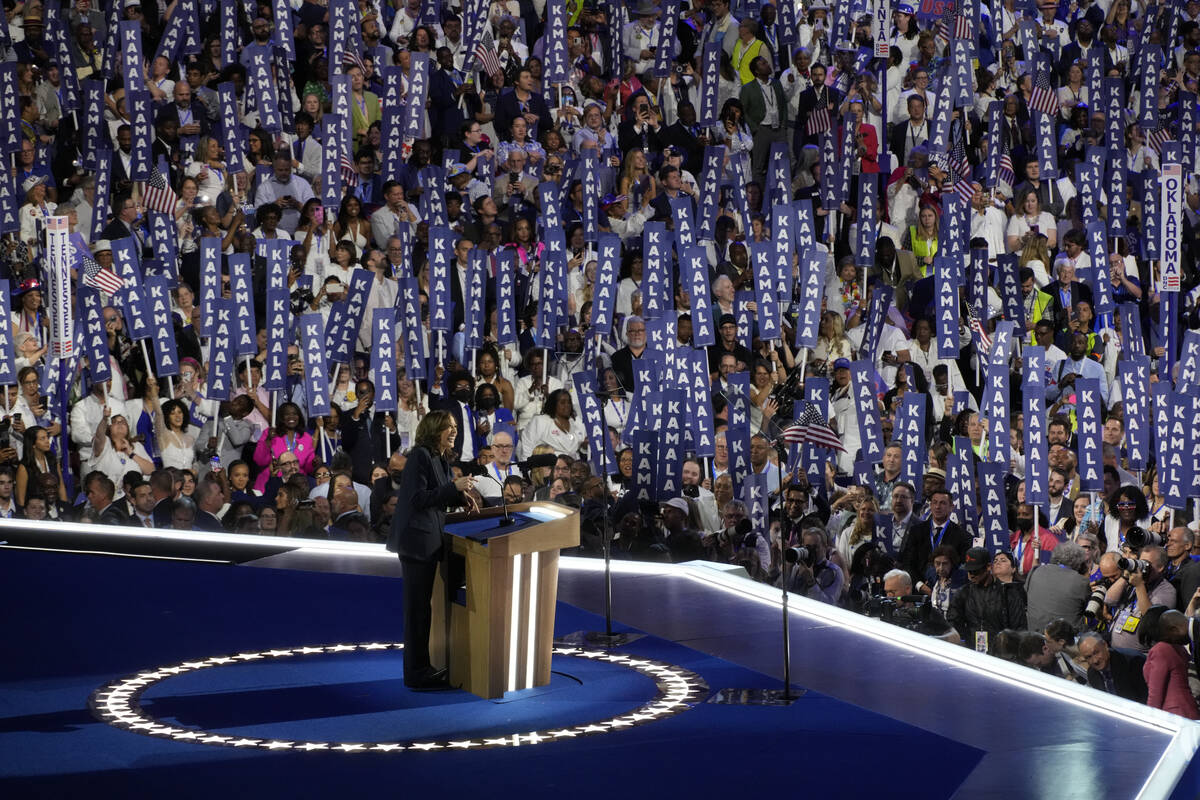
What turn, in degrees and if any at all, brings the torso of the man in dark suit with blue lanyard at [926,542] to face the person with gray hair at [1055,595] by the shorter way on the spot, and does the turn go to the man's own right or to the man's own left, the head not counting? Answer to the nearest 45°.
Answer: approximately 90° to the man's own left

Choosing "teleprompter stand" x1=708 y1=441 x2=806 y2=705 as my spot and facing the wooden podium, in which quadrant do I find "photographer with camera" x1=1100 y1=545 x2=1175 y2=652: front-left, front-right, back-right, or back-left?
back-right

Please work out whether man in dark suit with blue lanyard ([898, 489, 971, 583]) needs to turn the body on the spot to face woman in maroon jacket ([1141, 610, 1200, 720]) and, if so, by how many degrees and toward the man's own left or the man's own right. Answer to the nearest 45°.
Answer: approximately 90° to the man's own left

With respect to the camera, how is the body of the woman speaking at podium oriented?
to the viewer's right

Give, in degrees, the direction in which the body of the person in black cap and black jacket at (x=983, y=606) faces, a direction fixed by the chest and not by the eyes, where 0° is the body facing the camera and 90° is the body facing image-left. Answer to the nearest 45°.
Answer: approximately 45°

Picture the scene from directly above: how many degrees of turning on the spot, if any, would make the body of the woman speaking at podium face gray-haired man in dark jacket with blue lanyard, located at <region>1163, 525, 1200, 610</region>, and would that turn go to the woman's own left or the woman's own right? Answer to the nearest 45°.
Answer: approximately 45° to the woman's own left

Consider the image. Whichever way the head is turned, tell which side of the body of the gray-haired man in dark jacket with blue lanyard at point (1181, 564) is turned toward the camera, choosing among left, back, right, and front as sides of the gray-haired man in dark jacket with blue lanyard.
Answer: left

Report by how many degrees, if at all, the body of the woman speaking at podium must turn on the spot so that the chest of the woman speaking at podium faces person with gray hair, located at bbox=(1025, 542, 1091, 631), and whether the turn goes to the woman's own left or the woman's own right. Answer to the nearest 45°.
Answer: approximately 45° to the woman's own left

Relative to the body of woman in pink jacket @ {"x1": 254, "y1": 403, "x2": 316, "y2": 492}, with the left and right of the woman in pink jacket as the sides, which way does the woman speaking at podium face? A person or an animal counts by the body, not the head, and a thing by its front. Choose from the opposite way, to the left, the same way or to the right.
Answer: to the left

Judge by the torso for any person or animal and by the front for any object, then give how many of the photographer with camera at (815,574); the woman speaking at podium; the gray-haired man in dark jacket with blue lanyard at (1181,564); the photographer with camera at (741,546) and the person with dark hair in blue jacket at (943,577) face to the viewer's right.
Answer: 1

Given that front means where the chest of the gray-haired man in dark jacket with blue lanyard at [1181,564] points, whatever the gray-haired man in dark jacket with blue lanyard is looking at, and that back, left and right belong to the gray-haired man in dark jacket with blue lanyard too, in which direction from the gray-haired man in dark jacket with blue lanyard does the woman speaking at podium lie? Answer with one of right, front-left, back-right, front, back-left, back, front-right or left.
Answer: front-left

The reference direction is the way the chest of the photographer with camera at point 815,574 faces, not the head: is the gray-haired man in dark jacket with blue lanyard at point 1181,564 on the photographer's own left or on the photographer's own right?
on the photographer's own left

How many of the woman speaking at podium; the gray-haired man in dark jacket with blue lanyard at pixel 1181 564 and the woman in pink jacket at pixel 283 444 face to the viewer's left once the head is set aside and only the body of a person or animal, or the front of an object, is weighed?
1

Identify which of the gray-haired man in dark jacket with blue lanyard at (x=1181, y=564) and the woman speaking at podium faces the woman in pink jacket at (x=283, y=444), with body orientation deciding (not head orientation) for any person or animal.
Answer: the gray-haired man in dark jacket with blue lanyard
